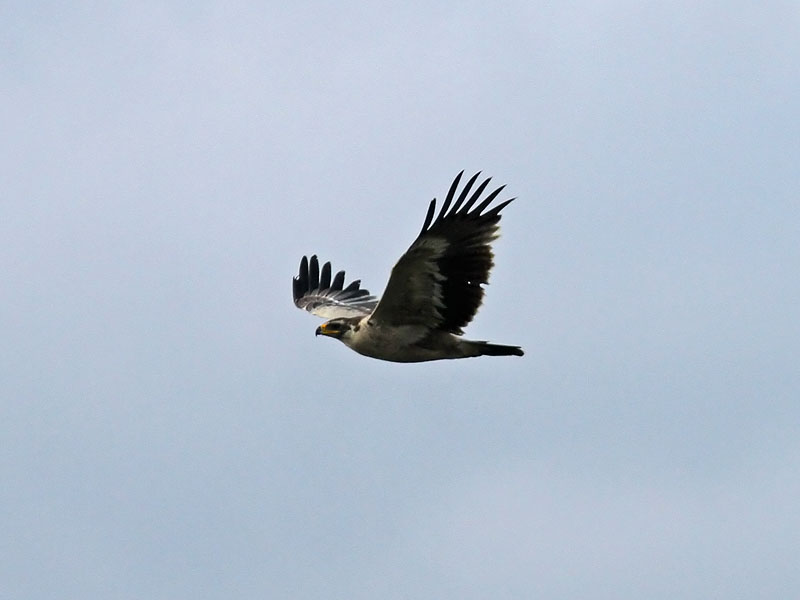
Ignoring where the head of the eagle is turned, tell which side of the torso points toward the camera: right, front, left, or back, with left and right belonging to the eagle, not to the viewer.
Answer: left
